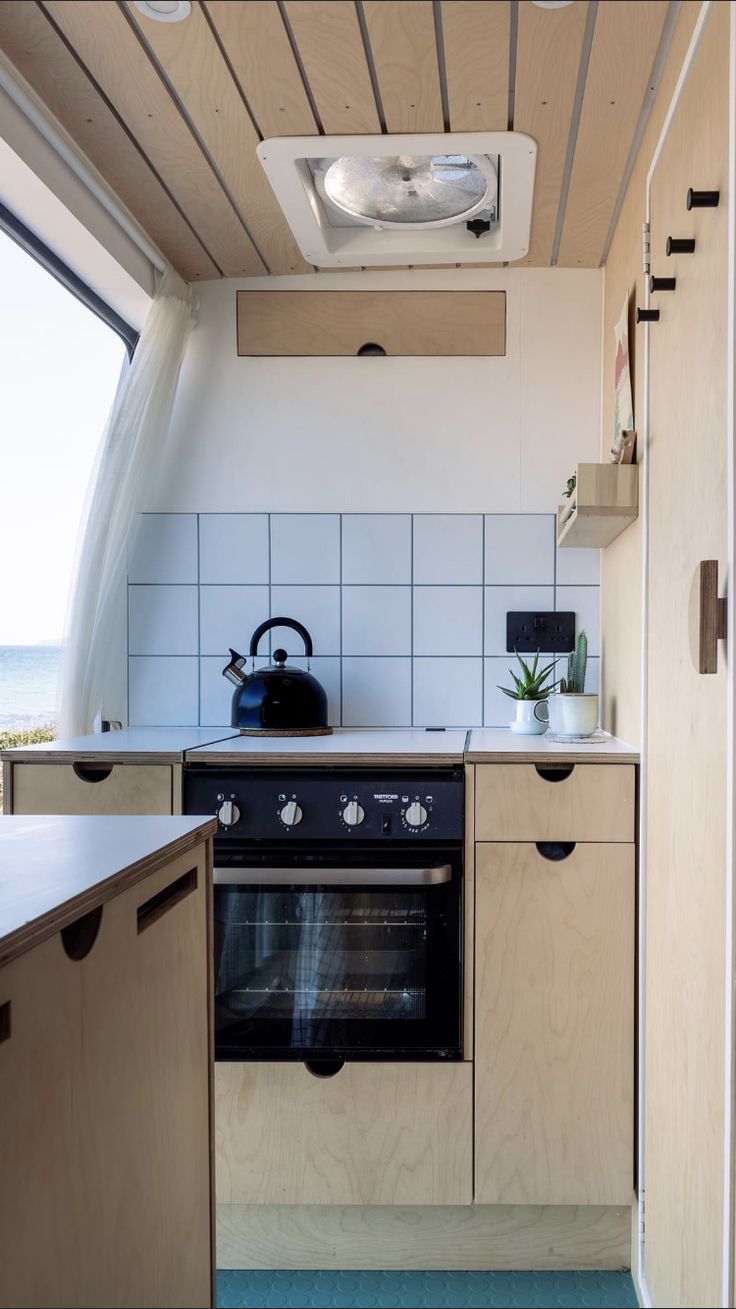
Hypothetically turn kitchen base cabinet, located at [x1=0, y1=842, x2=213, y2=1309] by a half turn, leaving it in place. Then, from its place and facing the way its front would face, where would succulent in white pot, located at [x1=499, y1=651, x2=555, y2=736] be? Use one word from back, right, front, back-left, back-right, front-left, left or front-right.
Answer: right

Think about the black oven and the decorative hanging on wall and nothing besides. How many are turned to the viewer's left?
1

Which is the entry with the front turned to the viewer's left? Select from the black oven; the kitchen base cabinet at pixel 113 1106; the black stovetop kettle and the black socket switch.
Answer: the black stovetop kettle

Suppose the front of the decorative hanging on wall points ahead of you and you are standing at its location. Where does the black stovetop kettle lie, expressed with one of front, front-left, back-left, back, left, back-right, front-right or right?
front

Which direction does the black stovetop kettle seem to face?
to the viewer's left

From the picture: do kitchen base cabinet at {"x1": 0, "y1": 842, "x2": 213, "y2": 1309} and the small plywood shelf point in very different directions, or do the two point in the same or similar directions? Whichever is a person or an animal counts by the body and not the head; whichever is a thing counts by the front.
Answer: very different directions

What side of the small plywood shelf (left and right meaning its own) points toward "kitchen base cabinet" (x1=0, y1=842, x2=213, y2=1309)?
left

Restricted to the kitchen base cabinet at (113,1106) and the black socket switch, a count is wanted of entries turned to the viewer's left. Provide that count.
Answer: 0

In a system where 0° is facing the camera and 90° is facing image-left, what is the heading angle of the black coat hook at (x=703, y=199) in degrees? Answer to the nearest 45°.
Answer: approximately 90°

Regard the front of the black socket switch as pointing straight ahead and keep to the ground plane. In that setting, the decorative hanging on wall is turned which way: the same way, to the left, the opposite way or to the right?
to the right

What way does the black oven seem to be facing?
toward the camera

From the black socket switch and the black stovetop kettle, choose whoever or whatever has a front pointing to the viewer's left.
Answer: the black stovetop kettle

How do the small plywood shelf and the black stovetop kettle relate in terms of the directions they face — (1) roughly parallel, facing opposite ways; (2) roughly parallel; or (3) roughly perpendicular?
roughly parallel

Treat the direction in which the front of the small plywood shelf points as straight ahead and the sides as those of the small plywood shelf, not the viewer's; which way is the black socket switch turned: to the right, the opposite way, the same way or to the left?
to the left

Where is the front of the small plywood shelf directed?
to the viewer's left

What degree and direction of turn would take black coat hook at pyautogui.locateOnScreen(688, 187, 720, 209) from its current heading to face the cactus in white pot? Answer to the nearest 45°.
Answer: approximately 90° to its right
